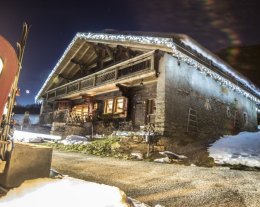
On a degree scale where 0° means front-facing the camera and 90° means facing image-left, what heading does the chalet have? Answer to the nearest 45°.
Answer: approximately 45°

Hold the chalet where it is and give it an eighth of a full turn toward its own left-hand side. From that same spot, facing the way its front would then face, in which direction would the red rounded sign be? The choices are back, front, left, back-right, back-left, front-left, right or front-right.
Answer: front

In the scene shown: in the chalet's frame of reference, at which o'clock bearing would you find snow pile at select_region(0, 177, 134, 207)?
The snow pile is roughly at 11 o'clock from the chalet.
